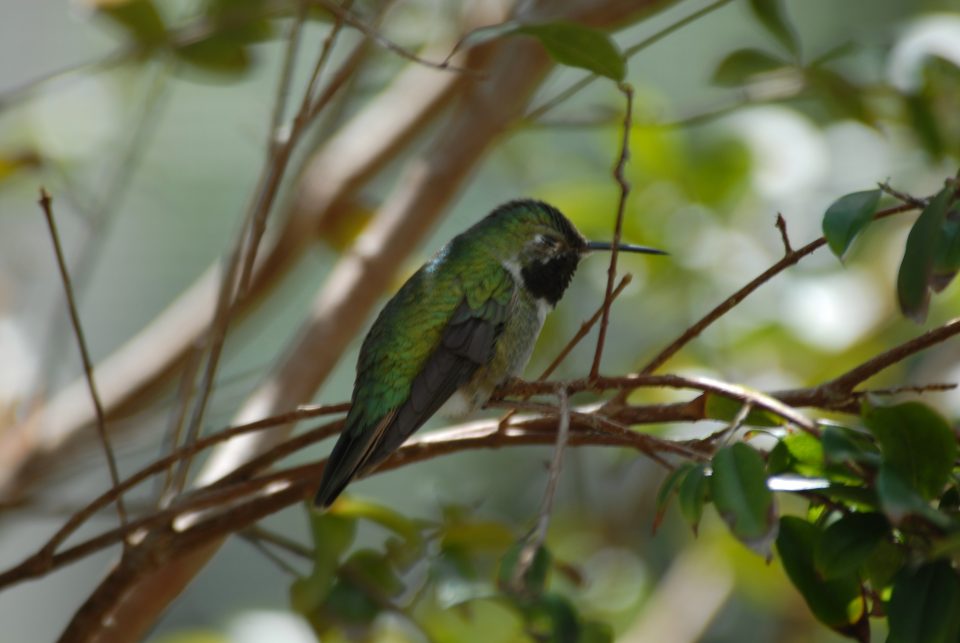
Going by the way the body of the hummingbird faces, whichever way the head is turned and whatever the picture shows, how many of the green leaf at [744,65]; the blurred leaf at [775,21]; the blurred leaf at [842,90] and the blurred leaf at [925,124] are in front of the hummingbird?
4

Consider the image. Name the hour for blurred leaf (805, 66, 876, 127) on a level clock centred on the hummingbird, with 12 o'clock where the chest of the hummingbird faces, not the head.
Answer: The blurred leaf is roughly at 12 o'clock from the hummingbird.

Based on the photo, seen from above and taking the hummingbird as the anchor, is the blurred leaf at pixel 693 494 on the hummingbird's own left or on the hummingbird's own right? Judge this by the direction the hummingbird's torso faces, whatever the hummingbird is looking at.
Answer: on the hummingbird's own right

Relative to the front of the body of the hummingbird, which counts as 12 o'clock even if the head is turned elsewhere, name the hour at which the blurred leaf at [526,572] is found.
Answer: The blurred leaf is roughly at 3 o'clock from the hummingbird.

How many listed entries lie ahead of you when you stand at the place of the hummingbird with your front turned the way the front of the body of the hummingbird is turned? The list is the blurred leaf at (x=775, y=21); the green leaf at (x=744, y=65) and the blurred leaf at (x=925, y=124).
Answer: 3

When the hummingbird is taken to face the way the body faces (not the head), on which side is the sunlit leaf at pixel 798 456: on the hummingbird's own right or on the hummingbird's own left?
on the hummingbird's own right

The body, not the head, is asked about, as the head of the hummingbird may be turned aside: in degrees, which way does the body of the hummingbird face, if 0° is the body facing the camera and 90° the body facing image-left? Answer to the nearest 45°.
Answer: approximately 270°
